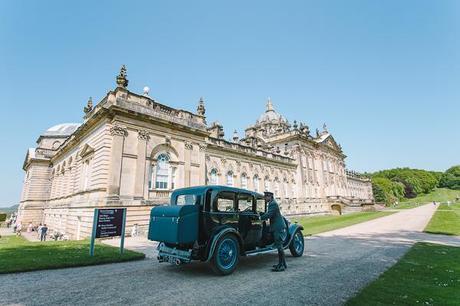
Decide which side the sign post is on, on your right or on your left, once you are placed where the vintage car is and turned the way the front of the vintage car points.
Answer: on your left

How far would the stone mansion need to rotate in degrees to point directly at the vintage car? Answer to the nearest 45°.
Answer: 0° — it already faces it

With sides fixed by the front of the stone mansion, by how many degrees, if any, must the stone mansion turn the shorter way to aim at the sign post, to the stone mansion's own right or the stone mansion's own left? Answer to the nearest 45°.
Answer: approximately 45° to the stone mansion's own right

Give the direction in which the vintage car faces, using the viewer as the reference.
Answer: facing away from the viewer and to the right of the viewer

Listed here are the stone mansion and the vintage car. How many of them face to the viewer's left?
0

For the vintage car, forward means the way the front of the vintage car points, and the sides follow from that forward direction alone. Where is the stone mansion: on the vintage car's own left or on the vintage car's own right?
on the vintage car's own left

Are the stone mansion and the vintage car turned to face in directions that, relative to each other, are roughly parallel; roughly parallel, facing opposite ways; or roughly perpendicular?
roughly perpendicular
